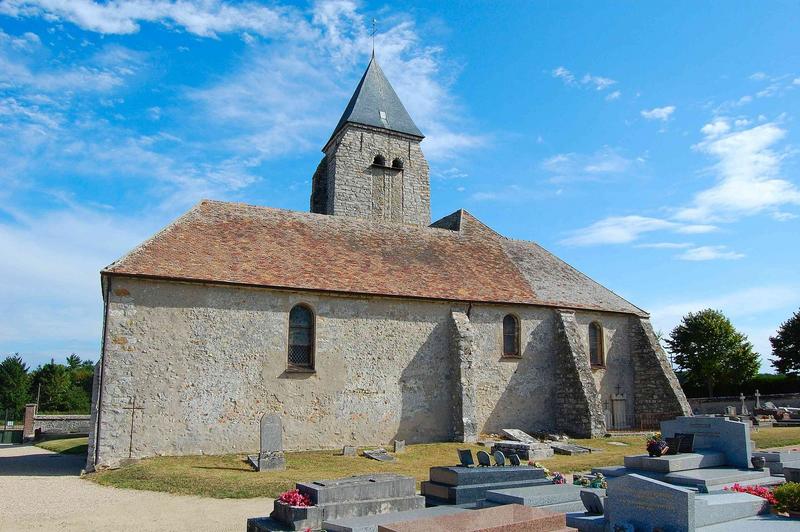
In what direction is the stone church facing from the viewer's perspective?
to the viewer's left

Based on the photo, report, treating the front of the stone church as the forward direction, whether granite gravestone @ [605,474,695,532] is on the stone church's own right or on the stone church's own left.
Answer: on the stone church's own left

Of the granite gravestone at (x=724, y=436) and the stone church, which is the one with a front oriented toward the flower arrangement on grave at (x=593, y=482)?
the granite gravestone

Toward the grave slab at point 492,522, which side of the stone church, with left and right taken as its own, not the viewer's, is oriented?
left
